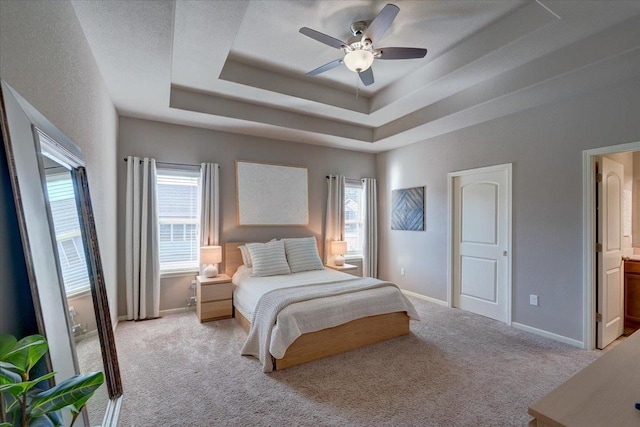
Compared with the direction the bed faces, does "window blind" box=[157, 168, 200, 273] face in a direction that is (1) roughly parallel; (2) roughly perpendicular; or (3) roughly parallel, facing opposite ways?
roughly parallel

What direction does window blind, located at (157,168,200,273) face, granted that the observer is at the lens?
facing the viewer

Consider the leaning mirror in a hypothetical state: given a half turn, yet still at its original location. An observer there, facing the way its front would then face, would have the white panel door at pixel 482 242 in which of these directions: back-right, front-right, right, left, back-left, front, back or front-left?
back-right

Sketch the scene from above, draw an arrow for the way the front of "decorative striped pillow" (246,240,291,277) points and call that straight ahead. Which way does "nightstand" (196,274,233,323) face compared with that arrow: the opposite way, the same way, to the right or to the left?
the same way

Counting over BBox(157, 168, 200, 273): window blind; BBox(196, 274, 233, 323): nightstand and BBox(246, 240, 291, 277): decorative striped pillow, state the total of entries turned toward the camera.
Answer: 3

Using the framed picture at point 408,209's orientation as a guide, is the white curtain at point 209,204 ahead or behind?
ahead

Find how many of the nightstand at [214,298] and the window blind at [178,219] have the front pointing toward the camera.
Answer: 2

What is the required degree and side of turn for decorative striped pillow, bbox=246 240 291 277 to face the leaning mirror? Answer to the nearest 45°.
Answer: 0° — it already faces it

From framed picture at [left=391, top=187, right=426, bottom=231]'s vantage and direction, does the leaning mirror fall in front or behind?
in front

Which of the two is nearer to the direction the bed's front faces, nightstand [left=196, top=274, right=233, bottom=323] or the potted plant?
the potted plant

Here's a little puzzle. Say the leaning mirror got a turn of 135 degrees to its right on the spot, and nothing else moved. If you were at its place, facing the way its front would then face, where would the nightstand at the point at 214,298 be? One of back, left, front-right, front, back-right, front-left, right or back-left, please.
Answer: back-right

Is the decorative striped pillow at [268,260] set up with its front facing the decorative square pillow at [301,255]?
no

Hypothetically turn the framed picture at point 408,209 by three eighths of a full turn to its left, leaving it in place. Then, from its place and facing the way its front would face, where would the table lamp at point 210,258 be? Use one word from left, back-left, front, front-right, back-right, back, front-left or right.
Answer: back-right

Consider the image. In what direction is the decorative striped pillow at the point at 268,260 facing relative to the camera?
toward the camera

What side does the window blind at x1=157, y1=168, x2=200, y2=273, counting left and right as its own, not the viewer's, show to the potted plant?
front

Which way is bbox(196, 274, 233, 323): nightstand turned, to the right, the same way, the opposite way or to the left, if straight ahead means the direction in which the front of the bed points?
the same way

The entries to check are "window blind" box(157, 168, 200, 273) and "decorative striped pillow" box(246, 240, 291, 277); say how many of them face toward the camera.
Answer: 2

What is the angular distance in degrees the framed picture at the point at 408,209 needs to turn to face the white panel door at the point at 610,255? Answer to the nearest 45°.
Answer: approximately 90° to its left

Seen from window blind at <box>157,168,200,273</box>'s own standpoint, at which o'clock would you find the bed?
The bed is roughly at 11 o'clock from the window blind.

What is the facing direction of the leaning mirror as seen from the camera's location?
facing the viewer and to the right of the viewer

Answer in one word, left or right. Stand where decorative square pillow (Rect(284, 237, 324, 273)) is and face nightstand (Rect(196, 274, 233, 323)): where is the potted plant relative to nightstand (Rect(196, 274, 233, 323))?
left
